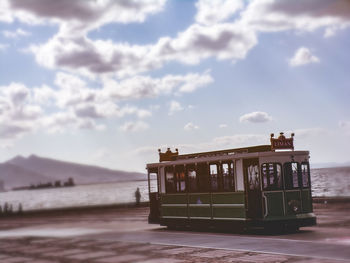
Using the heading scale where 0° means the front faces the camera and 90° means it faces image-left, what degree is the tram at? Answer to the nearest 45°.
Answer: approximately 315°
